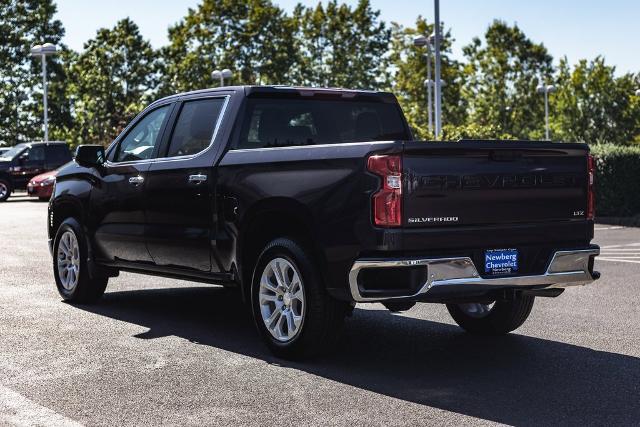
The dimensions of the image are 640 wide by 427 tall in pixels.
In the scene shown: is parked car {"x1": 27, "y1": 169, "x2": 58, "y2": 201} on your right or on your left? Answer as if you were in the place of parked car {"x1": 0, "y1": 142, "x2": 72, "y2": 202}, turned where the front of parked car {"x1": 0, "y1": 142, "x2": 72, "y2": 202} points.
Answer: on your left

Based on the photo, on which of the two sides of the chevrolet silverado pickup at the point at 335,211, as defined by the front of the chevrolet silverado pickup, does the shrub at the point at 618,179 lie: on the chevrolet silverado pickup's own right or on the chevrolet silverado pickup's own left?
on the chevrolet silverado pickup's own right

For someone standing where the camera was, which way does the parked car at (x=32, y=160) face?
facing the viewer and to the left of the viewer

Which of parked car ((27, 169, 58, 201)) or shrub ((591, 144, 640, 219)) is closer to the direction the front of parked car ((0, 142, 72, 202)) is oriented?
the parked car

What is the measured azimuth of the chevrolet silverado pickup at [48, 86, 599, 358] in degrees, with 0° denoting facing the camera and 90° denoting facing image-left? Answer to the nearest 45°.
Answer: approximately 135°

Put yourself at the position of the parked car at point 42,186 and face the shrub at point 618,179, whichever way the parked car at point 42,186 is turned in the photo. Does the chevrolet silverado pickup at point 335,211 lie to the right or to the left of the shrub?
right

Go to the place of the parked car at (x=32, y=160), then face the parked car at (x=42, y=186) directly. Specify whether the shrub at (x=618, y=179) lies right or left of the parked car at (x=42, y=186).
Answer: left

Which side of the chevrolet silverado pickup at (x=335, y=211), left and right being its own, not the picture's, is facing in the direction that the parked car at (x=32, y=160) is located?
front

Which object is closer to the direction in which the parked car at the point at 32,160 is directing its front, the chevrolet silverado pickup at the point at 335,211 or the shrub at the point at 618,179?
the chevrolet silverado pickup

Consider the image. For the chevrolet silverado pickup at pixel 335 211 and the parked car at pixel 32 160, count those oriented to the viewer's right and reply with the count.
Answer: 0

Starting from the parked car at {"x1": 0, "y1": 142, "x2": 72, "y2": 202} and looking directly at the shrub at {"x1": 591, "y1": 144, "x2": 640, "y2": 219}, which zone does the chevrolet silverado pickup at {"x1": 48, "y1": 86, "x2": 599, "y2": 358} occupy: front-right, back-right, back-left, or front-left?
front-right
